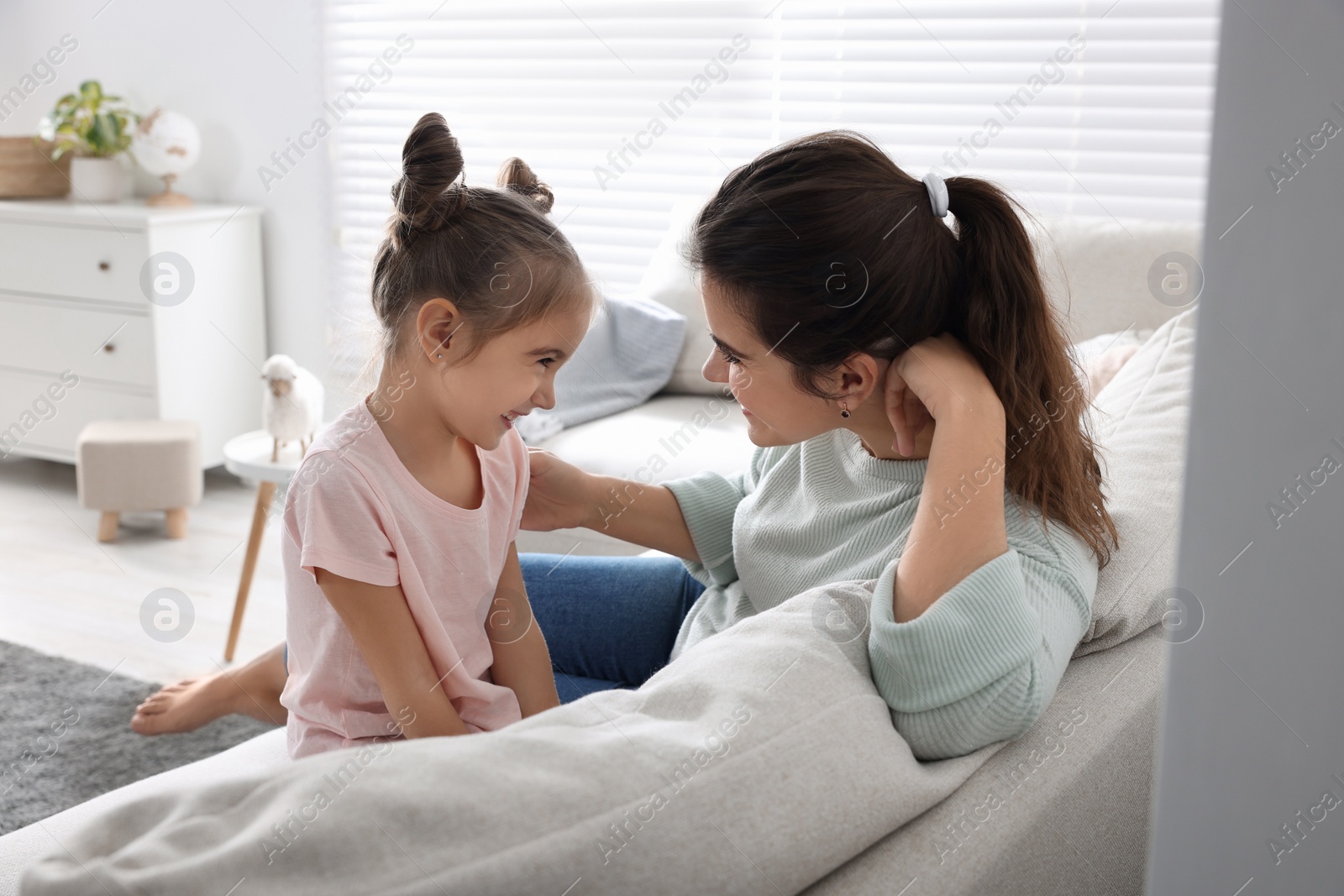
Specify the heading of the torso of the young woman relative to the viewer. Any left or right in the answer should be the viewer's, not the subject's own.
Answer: facing the viewer and to the left of the viewer

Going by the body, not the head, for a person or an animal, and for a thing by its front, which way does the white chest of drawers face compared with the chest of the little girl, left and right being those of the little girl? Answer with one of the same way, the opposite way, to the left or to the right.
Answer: to the right

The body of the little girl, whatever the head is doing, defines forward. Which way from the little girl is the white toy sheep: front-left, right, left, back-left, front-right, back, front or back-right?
back-left

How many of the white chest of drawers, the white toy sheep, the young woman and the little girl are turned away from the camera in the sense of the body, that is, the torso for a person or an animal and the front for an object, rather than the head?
0

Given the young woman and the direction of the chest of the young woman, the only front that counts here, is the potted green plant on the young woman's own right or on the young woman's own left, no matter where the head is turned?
on the young woman's own right

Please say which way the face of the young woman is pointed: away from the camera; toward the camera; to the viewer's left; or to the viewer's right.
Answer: to the viewer's left

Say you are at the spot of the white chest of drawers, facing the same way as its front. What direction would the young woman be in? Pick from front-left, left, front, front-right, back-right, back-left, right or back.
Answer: front-left

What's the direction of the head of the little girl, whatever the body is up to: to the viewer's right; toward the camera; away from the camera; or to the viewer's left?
to the viewer's right

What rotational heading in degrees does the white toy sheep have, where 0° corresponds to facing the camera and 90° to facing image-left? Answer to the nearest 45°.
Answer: approximately 45°

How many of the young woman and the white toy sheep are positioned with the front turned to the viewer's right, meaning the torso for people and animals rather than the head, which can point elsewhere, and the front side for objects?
0

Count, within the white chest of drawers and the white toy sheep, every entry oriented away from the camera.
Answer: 0

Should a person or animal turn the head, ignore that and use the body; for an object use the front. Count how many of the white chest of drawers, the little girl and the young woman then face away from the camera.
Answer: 0
